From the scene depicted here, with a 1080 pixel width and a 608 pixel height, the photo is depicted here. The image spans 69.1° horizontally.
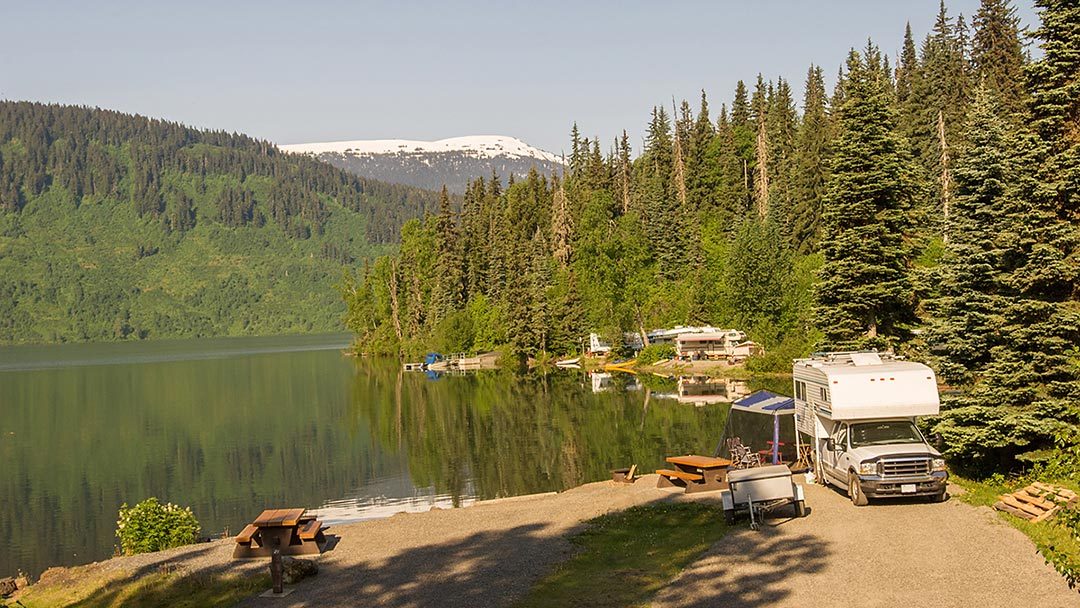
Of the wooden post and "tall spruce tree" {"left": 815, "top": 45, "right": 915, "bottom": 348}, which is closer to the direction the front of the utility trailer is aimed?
the wooden post

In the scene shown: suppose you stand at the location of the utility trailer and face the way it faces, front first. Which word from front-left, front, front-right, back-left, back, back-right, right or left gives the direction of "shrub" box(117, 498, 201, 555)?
right

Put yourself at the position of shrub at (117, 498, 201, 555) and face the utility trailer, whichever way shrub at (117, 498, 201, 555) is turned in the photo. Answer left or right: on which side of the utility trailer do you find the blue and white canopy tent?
left

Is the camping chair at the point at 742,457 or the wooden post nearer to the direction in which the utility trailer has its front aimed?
the wooden post

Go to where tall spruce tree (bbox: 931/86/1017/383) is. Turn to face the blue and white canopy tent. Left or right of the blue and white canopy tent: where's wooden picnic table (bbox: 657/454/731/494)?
left

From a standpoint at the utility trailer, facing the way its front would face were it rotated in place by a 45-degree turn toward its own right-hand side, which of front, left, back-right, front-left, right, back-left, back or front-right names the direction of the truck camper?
back

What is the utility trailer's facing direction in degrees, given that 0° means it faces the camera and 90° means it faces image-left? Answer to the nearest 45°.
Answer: approximately 0°

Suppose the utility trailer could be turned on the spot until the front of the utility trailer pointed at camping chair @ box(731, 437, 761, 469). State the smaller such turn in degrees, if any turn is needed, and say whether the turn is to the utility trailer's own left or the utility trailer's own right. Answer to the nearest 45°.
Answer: approximately 180°

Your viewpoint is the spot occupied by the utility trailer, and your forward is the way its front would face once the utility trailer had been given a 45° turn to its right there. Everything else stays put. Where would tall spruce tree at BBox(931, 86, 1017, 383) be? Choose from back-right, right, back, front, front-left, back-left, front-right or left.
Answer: back

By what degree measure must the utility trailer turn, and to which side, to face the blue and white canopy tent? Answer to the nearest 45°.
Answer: approximately 180°

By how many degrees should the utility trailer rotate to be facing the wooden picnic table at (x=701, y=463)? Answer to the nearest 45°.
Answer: approximately 180°

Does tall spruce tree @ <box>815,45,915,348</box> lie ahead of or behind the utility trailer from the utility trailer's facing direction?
behind

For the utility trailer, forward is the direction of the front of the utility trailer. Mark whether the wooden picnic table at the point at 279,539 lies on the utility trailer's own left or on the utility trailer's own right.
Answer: on the utility trailer's own right

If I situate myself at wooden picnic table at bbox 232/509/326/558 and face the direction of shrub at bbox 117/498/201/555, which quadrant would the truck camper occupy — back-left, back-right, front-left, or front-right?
back-right
